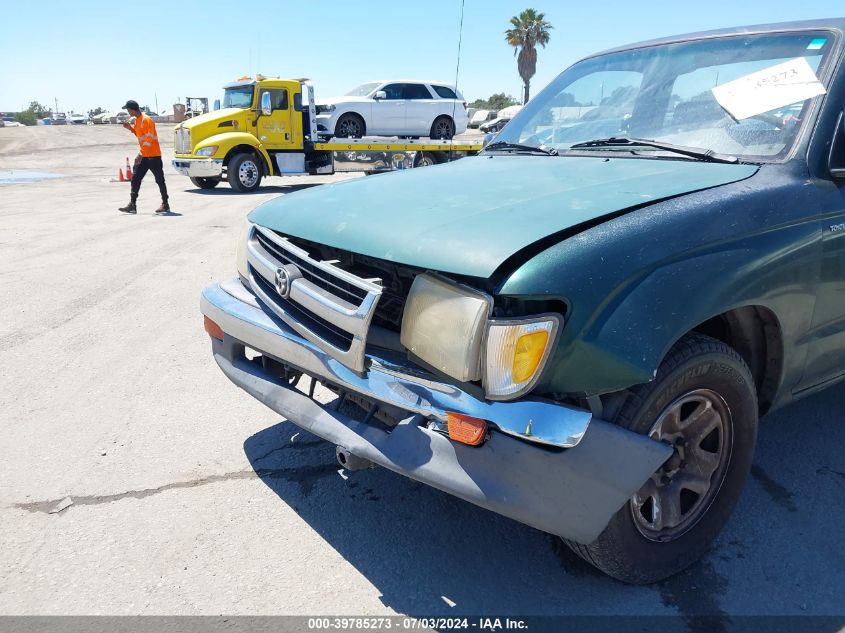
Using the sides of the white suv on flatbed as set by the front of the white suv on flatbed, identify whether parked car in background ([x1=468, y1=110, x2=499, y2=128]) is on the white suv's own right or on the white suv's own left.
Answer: on the white suv's own right

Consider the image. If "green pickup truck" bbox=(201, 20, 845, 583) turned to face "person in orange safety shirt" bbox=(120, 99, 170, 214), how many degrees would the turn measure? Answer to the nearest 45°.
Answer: approximately 90° to its right

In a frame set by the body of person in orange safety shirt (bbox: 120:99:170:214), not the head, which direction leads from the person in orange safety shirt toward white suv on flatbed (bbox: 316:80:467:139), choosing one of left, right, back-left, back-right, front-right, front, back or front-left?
back-right

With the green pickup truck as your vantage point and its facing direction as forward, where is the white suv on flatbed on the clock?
The white suv on flatbed is roughly at 4 o'clock from the green pickup truck.

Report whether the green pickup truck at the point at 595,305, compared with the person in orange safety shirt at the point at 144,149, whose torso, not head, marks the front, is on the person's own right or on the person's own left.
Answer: on the person's own left

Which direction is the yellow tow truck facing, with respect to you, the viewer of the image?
facing the viewer and to the left of the viewer

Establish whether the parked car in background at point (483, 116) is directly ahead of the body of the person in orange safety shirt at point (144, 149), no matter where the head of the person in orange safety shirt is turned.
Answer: no

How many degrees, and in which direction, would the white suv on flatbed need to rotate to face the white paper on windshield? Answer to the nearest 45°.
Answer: approximately 90° to its left

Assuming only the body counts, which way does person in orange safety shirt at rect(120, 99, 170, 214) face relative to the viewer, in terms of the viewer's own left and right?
facing to the left of the viewer

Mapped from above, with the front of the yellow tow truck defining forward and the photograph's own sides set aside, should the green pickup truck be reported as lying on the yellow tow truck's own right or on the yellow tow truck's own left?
on the yellow tow truck's own left

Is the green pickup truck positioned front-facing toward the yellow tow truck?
no

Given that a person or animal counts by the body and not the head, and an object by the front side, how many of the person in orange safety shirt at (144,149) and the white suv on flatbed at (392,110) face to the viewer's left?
2

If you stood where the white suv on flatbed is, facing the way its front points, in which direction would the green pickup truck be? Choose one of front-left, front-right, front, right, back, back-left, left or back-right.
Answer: left

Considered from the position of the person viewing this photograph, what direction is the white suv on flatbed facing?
facing to the left of the viewer
